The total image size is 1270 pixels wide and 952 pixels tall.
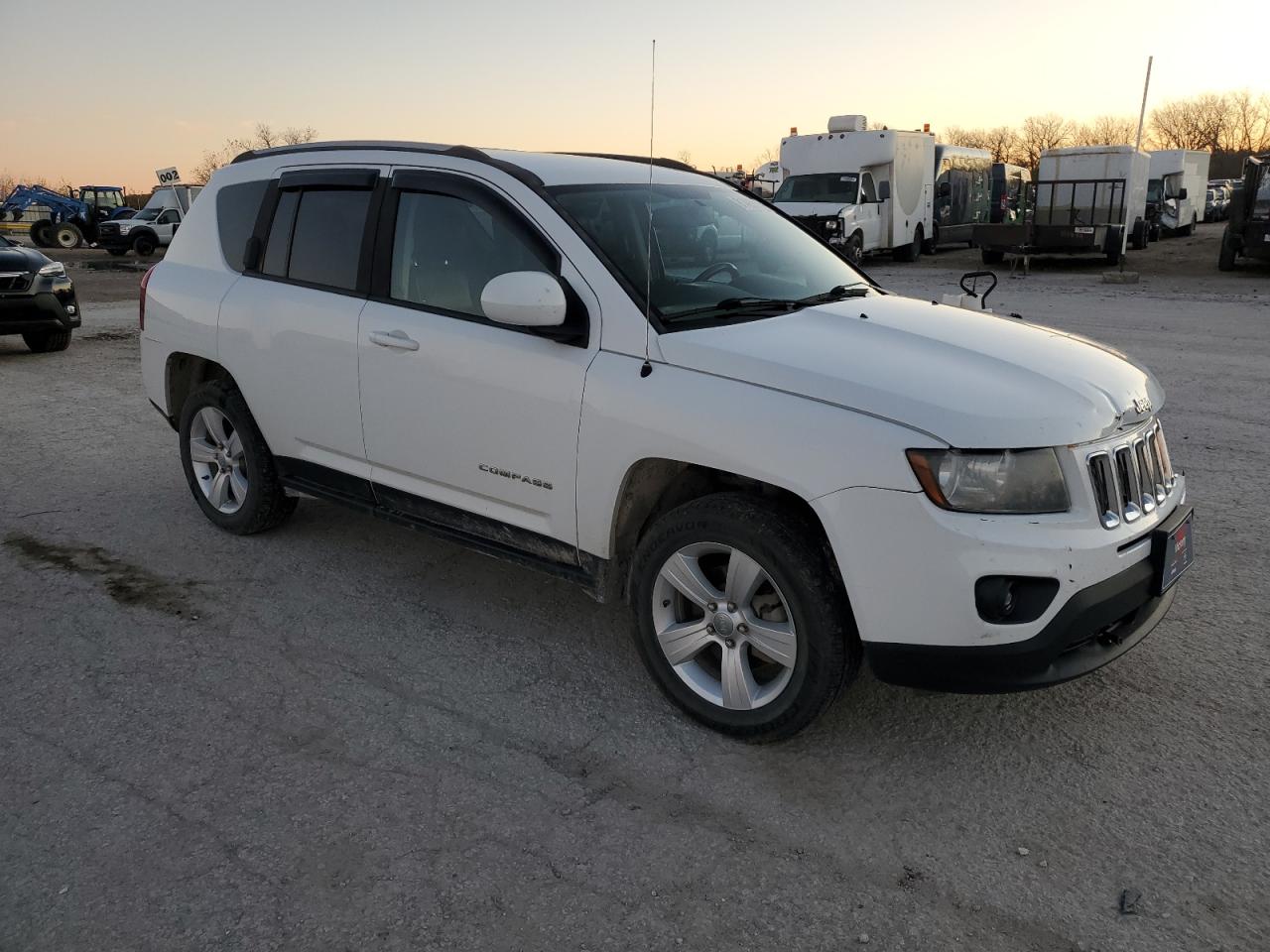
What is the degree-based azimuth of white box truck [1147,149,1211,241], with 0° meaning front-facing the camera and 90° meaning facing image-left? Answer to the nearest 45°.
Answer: approximately 45°

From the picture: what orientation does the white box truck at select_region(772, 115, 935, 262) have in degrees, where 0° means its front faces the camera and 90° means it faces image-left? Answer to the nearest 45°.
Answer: approximately 45°

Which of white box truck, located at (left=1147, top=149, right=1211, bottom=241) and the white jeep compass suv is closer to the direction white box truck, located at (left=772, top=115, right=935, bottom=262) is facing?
the white jeep compass suv

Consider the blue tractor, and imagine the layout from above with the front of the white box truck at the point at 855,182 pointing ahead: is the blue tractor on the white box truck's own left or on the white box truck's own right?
on the white box truck's own right

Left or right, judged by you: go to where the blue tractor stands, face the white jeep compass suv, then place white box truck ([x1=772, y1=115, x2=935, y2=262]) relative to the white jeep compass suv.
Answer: left

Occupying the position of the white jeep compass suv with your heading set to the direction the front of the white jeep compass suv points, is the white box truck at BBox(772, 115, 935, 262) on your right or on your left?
on your left

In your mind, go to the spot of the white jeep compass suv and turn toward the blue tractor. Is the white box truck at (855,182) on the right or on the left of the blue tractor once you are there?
right

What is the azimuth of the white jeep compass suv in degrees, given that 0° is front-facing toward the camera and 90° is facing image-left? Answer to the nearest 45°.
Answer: approximately 315°
